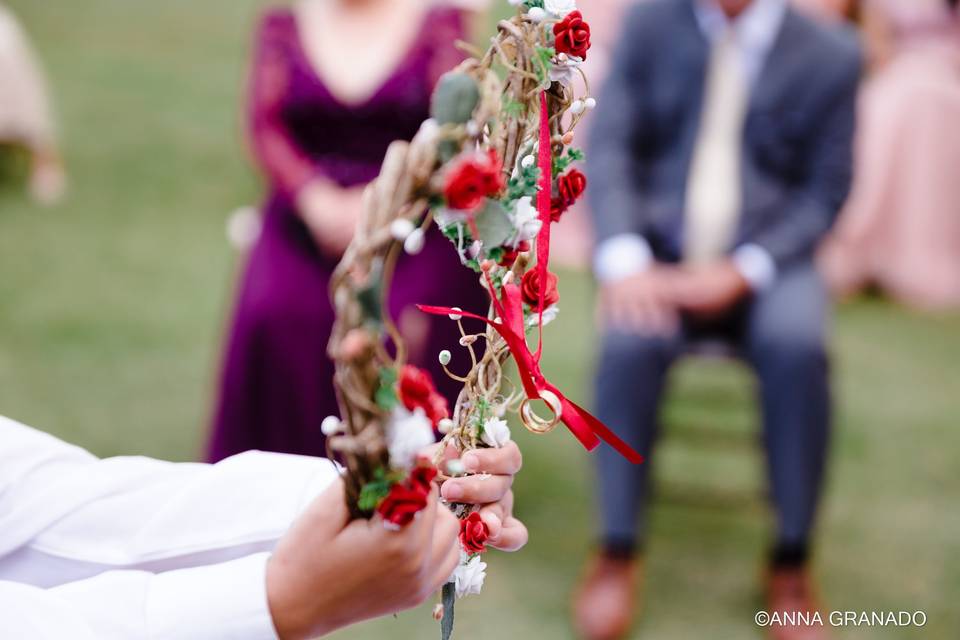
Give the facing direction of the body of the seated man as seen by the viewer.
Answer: toward the camera

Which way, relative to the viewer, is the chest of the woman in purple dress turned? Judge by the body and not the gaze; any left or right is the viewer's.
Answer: facing the viewer

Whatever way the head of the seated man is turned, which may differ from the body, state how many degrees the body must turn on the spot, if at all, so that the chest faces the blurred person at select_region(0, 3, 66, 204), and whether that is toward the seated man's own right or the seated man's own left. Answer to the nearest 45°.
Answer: approximately 135° to the seated man's own right

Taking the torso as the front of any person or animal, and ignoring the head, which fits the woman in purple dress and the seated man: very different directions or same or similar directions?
same or similar directions

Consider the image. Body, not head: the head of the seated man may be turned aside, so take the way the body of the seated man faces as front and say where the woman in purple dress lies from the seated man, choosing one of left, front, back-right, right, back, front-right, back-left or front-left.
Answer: right

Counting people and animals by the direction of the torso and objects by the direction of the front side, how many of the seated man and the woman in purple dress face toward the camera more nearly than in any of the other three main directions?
2

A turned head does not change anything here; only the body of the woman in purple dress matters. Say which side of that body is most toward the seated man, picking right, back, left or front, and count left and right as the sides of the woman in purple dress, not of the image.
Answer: left
